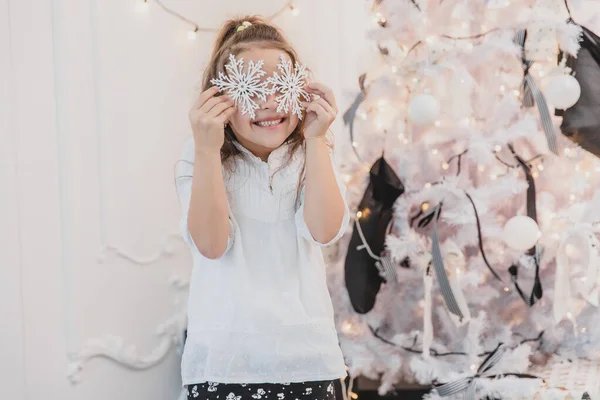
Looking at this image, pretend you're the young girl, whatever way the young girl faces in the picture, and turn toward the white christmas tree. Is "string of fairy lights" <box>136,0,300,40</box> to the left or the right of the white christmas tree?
left

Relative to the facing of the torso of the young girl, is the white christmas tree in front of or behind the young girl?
behind

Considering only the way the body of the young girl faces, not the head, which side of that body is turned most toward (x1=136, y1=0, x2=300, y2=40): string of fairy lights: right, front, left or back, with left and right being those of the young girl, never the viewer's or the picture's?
back

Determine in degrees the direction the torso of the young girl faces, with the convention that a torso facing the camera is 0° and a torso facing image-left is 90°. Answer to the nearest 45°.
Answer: approximately 0°
